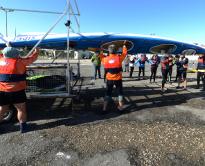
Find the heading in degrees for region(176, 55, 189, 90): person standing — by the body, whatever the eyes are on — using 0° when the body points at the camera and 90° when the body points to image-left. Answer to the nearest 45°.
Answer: approximately 45°
